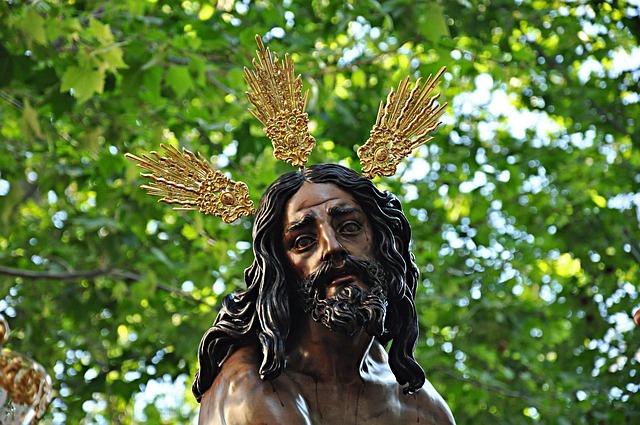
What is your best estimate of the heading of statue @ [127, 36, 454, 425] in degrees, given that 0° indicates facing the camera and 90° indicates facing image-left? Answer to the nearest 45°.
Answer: approximately 0°
